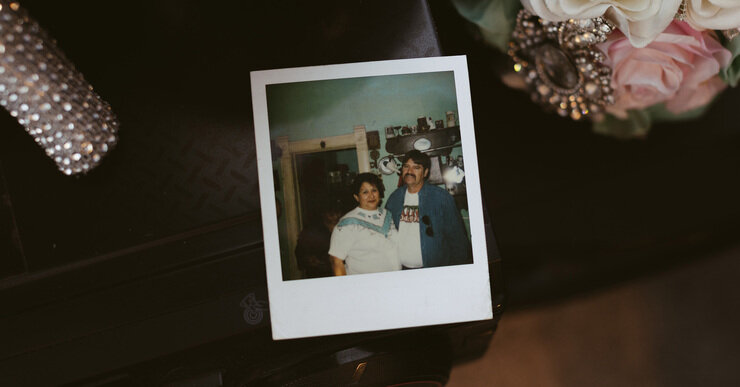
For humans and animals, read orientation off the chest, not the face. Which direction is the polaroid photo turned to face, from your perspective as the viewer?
facing the viewer
